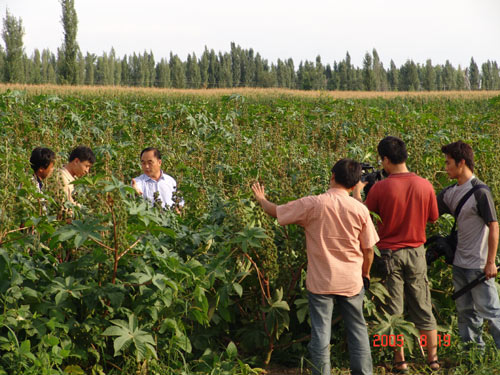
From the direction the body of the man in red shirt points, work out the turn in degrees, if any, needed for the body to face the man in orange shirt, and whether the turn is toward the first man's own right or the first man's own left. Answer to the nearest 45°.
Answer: approximately 90° to the first man's own left

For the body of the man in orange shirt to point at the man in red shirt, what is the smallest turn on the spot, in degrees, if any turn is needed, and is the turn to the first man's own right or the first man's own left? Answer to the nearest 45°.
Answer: approximately 45° to the first man's own right

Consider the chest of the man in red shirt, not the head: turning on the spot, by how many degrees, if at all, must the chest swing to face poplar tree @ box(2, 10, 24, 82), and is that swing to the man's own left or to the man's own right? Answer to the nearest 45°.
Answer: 0° — they already face it

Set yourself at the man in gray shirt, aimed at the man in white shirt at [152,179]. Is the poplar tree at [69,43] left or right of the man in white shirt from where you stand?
right

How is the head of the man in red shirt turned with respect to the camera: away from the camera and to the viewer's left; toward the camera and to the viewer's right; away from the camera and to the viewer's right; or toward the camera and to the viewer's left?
away from the camera and to the viewer's left

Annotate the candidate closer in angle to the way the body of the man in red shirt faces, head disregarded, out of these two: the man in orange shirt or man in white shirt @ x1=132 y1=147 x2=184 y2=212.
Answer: the man in white shirt

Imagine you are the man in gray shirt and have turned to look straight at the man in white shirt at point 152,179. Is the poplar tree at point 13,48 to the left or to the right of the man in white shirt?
right

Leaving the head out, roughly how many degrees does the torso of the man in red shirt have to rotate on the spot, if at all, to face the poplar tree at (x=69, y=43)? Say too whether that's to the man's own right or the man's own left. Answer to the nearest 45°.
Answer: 0° — they already face it

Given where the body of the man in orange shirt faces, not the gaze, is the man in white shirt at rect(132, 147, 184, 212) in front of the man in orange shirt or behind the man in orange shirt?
in front

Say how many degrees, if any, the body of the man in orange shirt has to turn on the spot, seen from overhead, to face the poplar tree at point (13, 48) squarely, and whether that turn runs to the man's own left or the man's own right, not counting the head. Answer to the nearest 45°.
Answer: approximately 45° to the man's own left

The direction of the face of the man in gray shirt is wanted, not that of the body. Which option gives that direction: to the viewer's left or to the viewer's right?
to the viewer's left

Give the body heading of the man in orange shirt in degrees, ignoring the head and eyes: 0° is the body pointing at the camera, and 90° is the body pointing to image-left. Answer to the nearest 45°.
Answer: approximately 180°

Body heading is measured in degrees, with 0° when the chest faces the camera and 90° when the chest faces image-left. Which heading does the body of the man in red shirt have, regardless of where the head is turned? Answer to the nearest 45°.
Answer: approximately 135°

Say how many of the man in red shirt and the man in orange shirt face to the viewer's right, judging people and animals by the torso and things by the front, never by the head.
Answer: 0

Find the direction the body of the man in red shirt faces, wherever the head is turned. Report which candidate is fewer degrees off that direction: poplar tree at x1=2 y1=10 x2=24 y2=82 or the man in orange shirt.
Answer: the poplar tree
